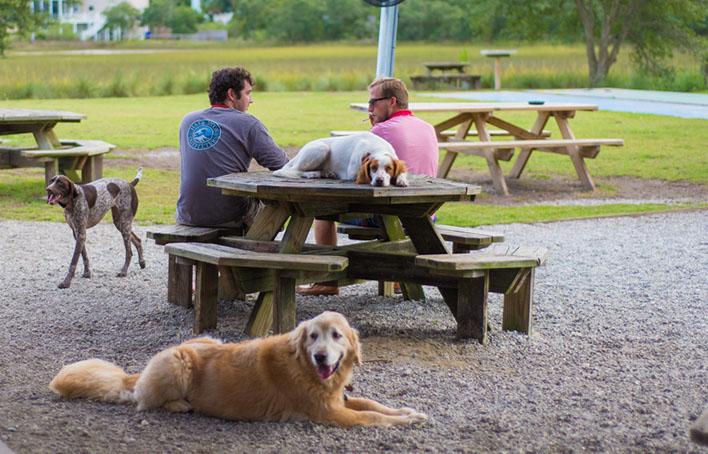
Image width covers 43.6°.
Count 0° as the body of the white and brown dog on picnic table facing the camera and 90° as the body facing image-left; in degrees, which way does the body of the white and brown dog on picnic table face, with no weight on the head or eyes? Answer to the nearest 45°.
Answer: approximately 315°

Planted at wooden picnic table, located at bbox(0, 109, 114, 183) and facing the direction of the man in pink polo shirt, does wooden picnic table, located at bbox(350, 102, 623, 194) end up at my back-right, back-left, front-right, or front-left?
front-left

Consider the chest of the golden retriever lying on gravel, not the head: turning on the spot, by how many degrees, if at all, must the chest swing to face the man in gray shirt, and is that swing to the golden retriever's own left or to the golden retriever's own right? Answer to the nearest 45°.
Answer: approximately 90° to the golden retriever's own left

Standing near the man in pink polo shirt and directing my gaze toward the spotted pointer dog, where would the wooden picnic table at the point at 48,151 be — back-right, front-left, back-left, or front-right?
front-right

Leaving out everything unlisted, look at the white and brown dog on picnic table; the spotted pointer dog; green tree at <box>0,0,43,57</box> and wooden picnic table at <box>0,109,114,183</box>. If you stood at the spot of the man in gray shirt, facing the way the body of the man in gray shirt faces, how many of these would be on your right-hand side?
1

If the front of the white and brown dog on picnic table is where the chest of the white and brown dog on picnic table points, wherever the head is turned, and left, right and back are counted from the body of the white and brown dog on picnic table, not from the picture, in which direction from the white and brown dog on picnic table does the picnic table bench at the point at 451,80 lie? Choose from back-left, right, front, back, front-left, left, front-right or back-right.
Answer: back-left

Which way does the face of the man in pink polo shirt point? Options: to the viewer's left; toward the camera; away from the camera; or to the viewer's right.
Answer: to the viewer's left

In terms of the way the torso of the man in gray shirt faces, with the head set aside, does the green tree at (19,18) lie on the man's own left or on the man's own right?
on the man's own left

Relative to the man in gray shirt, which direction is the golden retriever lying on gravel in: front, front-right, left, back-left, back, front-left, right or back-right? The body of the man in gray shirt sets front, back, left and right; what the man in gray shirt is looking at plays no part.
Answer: back-right

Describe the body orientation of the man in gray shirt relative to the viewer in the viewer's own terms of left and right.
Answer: facing away from the viewer and to the right of the viewer

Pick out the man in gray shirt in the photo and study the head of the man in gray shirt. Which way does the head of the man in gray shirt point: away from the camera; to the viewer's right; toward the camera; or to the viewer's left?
to the viewer's right

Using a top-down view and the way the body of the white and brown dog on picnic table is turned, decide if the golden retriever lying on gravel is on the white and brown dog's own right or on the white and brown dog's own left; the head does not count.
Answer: on the white and brown dog's own right

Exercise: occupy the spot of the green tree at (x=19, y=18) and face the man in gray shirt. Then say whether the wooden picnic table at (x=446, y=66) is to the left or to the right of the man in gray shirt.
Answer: left

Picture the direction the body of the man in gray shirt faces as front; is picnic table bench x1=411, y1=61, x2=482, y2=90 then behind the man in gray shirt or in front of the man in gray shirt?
in front

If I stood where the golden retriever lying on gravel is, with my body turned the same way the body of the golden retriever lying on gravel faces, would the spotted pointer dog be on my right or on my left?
on my left

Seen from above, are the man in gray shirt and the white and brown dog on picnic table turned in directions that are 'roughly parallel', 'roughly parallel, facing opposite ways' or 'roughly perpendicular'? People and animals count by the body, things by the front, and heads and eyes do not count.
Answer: roughly perpendicular

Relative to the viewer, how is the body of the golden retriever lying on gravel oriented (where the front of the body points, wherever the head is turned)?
to the viewer's right
